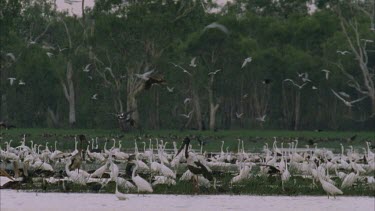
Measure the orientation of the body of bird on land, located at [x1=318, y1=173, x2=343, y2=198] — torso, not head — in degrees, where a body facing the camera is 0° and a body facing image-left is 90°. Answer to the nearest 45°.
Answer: approximately 90°
